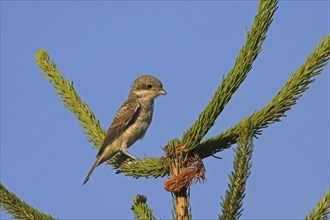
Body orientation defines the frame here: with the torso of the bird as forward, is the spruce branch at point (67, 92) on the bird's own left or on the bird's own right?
on the bird's own right

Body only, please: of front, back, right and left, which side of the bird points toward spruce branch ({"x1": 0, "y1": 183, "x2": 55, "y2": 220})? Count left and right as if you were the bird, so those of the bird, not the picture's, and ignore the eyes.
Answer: back

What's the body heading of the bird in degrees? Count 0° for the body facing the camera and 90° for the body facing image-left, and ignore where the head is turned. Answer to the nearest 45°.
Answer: approximately 270°
